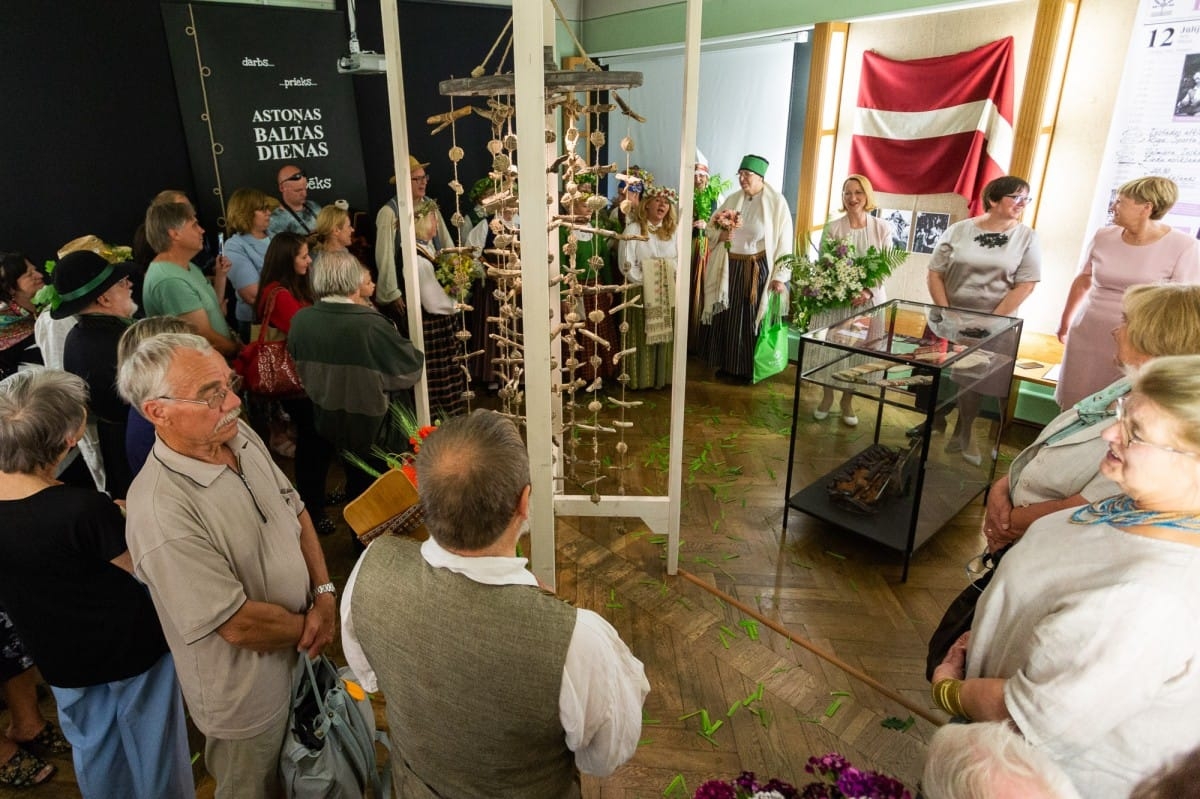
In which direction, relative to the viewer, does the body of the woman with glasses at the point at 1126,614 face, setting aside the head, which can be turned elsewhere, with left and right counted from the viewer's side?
facing to the left of the viewer

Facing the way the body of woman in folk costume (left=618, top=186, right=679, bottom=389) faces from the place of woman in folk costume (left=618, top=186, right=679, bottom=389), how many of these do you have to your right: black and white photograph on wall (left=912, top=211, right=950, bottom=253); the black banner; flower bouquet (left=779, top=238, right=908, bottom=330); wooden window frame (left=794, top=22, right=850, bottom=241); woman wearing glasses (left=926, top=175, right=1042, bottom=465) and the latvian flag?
1

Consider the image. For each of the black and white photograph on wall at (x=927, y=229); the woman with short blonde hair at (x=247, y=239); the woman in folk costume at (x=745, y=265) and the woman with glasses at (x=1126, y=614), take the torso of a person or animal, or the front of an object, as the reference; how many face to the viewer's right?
1

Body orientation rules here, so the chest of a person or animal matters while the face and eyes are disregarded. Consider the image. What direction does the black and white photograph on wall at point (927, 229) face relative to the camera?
toward the camera

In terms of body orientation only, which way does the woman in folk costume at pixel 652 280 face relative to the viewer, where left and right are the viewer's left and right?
facing the viewer

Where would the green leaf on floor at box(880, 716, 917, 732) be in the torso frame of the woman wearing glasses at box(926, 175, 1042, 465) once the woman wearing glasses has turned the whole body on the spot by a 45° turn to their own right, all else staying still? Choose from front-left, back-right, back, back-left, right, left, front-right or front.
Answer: front-left

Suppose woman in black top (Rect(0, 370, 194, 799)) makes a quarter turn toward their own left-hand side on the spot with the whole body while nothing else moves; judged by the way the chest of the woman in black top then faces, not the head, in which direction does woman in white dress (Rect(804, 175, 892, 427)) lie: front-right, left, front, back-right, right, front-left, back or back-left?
back-right

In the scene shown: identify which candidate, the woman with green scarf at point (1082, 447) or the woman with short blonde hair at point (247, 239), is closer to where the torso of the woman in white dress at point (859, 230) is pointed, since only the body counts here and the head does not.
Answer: the woman with green scarf

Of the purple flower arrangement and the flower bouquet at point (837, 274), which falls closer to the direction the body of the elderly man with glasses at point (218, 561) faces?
the purple flower arrangement

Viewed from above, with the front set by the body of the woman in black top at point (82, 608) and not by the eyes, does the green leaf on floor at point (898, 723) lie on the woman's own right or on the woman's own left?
on the woman's own right

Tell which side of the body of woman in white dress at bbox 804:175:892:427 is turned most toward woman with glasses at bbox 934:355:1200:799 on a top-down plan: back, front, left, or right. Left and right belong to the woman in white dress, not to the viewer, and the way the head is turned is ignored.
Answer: front

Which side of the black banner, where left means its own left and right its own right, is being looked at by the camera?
front

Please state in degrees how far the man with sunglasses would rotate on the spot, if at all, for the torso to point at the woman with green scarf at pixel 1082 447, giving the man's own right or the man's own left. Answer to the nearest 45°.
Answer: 0° — they already face them

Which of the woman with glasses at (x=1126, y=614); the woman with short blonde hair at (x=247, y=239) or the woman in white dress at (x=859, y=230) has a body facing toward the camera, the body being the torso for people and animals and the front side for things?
the woman in white dress

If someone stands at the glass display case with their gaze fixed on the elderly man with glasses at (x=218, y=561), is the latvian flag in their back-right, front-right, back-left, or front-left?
back-right

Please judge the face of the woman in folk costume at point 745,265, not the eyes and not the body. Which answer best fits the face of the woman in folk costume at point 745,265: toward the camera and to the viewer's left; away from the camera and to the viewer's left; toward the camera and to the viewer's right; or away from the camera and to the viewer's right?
toward the camera and to the viewer's left

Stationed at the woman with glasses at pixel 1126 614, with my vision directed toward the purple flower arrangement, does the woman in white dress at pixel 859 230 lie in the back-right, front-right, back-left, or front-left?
back-right

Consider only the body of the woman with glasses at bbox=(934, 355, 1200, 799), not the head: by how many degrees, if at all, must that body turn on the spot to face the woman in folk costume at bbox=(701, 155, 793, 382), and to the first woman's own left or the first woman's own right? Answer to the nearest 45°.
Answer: approximately 45° to the first woman's own right

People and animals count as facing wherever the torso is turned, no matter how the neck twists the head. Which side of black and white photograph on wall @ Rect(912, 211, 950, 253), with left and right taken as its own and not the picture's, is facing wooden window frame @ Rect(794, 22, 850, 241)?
right
